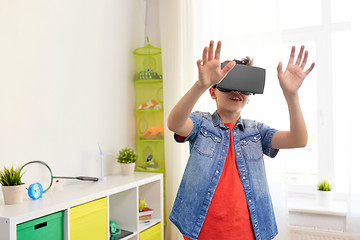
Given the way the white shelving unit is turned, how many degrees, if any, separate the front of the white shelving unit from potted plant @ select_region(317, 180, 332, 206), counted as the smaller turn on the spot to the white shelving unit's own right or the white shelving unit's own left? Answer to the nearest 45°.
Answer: approximately 45° to the white shelving unit's own left

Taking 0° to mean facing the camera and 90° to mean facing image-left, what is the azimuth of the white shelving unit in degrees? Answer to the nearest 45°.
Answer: approximately 315°

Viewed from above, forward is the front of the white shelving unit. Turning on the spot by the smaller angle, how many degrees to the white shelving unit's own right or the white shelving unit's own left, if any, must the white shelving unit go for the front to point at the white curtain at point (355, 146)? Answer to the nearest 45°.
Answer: approximately 45° to the white shelving unit's own left

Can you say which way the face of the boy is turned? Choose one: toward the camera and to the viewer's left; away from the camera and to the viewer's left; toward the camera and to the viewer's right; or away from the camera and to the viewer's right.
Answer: toward the camera and to the viewer's right

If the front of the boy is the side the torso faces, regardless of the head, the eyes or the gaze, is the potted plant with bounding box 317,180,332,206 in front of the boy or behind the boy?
behind

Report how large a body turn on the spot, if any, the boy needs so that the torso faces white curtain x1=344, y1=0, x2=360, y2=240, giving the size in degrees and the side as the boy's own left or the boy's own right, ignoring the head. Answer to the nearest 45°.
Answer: approximately 135° to the boy's own left

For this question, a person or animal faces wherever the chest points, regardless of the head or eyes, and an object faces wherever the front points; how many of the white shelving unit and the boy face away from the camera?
0

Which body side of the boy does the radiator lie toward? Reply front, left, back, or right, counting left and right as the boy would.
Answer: back

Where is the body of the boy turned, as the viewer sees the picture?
toward the camera
